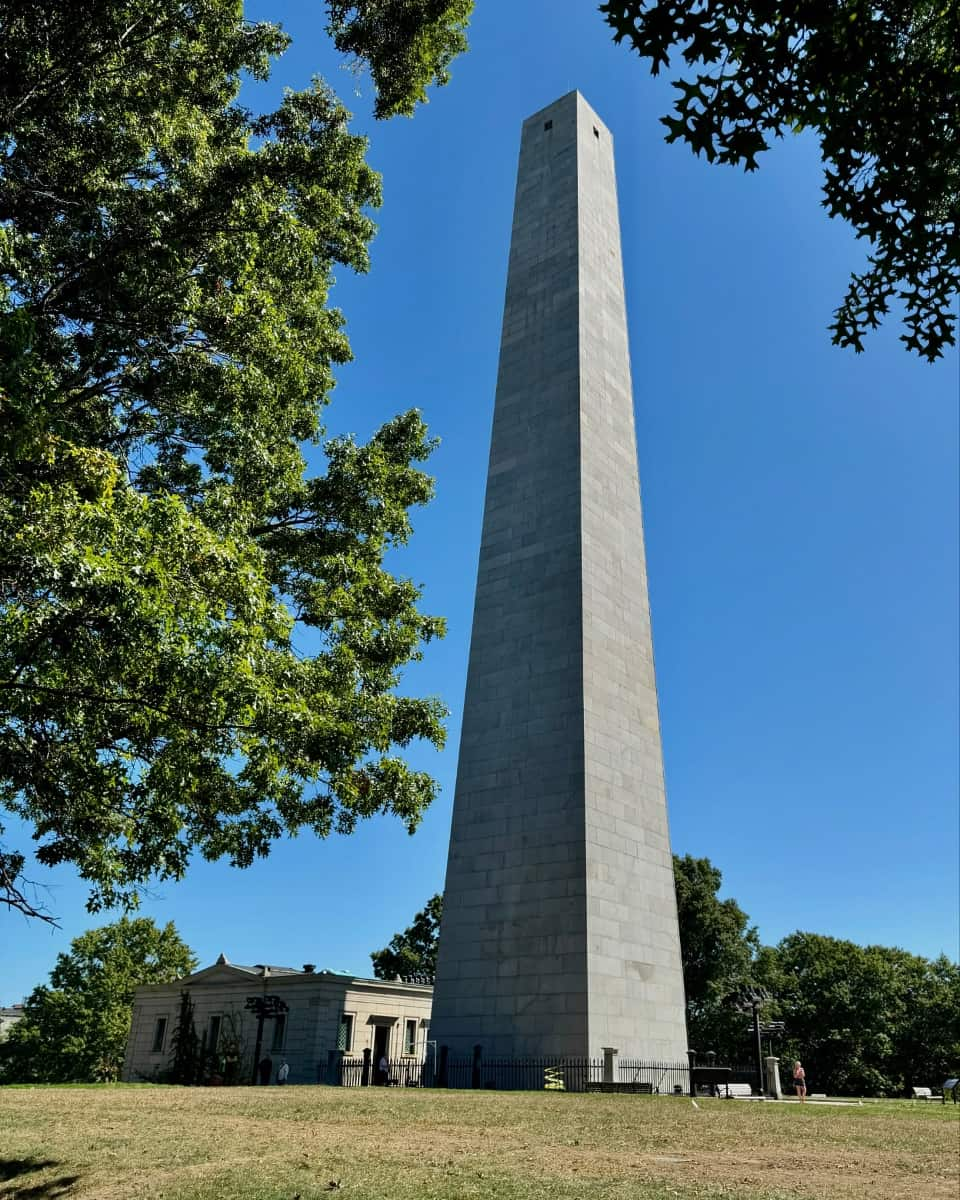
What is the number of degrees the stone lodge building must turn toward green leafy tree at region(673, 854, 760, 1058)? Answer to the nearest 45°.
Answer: approximately 90° to its left

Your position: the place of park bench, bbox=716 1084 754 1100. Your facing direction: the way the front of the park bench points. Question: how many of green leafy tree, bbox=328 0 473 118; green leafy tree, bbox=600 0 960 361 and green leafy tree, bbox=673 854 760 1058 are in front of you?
2

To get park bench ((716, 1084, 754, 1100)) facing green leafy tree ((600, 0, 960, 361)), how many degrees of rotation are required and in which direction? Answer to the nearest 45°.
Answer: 0° — it already faces it

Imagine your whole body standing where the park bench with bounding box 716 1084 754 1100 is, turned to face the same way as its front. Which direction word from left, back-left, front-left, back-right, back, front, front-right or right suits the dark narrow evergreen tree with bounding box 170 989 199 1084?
right

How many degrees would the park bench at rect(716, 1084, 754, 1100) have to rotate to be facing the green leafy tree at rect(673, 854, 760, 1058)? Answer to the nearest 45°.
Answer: approximately 180°

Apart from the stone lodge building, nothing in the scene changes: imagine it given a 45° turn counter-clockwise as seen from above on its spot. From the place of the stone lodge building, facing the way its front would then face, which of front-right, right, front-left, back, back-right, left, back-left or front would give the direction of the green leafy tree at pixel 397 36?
right

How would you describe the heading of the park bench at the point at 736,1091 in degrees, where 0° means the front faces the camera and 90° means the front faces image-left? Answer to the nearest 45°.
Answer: approximately 0°

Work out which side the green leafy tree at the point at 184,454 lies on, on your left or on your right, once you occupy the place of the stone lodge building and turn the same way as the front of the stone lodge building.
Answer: on your right

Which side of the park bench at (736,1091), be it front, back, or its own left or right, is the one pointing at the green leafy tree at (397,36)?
front

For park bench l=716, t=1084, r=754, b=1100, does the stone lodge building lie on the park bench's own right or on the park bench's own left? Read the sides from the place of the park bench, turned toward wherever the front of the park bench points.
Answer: on the park bench's own right

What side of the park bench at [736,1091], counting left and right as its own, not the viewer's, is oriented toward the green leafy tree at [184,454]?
front
